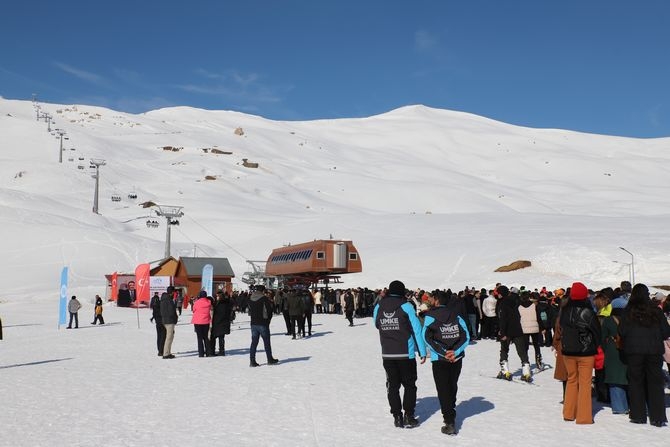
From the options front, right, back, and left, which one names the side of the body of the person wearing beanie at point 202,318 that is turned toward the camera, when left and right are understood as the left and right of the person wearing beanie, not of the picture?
back

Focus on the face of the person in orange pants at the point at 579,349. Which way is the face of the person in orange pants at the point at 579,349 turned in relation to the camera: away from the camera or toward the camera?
away from the camera

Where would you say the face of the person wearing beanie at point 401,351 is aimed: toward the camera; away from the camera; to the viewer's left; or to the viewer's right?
away from the camera

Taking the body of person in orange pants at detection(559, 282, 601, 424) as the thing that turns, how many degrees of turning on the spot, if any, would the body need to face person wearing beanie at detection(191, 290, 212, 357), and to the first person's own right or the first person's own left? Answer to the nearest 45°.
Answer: approximately 45° to the first person's own left

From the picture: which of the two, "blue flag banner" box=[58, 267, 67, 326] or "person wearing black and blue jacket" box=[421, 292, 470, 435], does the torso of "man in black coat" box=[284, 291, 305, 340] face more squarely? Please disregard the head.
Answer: the blue flag banner

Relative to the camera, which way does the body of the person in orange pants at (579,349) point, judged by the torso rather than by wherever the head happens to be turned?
away from the camera

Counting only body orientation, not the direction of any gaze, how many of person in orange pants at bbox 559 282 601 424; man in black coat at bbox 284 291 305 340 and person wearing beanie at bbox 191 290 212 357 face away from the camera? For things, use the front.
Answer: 3

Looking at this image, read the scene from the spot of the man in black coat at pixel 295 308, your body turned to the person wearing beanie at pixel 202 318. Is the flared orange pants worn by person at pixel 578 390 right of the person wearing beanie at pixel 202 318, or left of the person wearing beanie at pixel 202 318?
left

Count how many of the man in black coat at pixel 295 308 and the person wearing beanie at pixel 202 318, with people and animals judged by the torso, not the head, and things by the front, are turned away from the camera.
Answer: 2

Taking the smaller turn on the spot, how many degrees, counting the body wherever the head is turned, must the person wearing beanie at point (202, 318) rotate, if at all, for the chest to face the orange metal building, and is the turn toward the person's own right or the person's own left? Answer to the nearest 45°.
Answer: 0° — they already face it

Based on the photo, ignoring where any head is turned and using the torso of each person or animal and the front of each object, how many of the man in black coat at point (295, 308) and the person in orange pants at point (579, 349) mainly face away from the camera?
2

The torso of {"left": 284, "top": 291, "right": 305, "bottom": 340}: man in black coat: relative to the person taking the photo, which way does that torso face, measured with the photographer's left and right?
facing away from the viewer

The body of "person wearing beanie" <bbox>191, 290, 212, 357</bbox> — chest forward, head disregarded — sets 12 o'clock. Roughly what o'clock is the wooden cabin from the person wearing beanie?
The wooden cabin is roughly at 12 o'clock from the person wearing beanie.

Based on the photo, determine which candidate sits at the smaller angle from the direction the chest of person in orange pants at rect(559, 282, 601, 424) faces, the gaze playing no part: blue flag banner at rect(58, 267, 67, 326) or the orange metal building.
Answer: the orange metal building

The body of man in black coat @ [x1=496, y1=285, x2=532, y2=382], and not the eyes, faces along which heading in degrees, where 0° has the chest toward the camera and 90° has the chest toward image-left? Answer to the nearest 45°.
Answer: approximately 135°

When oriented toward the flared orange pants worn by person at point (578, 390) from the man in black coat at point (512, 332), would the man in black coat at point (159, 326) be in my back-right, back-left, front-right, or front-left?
back-right
